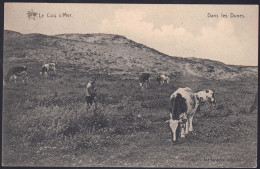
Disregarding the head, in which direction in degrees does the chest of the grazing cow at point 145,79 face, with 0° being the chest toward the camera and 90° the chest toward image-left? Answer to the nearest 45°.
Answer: approximately 45°

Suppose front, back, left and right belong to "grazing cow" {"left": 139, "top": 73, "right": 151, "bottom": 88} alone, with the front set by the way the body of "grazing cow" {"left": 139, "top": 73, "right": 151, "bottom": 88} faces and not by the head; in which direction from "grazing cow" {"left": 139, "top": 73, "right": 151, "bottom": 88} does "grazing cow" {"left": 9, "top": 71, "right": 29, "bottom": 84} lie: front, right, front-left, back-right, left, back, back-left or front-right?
front-right

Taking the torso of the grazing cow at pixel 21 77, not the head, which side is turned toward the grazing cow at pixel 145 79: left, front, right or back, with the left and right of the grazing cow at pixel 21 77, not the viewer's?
back

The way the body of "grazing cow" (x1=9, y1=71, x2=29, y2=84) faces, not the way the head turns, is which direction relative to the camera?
to the viewer's left
